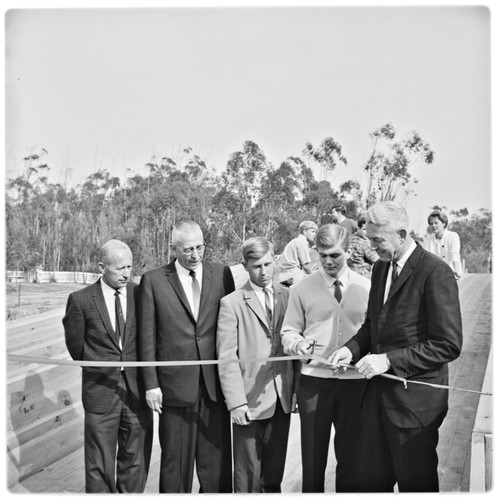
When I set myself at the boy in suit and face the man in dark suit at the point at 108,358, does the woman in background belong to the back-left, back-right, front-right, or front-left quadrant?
back-right

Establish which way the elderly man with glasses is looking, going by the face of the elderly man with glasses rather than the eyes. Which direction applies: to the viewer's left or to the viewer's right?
to the viewer's right

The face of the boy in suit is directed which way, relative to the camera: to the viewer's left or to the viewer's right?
to the viewer's right

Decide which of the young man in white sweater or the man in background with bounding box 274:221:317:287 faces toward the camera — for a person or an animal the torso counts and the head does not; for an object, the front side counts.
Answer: the young man in white sweater

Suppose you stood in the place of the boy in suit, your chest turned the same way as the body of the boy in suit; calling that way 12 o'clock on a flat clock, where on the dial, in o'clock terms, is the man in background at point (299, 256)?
The man in background is roughly at 8 o'clock from the boy in suit.

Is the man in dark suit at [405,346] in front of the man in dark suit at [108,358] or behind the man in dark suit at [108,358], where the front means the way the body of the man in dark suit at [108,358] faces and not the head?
in front

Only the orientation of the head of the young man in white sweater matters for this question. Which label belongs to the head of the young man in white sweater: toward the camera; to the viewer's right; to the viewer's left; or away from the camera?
toward the camera

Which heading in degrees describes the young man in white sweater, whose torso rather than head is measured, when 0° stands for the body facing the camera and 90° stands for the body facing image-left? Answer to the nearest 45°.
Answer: approximately 0°

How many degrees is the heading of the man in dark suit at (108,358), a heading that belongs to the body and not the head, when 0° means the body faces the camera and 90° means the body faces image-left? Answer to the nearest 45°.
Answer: approximately 315°
